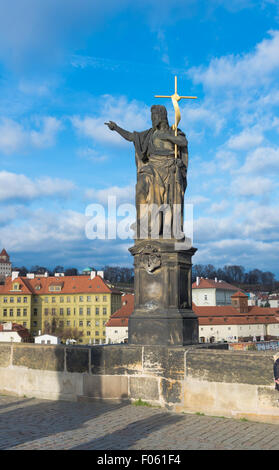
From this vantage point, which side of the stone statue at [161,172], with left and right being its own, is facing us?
front
